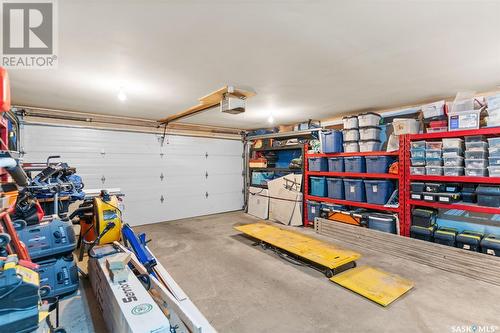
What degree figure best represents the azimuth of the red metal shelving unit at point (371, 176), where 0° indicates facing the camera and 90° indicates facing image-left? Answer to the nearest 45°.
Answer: approximately 45°

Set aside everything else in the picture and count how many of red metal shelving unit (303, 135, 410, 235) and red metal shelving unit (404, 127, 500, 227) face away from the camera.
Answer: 0

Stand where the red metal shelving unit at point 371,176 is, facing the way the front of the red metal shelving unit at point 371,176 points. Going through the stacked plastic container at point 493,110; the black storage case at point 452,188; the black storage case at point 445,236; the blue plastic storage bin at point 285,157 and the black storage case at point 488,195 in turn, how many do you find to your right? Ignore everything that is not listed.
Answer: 1

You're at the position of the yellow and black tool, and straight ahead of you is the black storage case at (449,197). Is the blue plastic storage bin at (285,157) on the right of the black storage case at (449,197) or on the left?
left

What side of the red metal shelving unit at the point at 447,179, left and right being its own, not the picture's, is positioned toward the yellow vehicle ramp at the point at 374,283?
front

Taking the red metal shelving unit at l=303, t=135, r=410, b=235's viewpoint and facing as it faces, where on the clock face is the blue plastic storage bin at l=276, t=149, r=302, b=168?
The blue plastic storage bin is roughly at 3 o'clock from the red metal shelving unit.

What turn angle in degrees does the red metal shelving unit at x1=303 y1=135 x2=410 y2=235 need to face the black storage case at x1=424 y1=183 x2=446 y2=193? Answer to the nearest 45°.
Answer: approximately 90° to its left

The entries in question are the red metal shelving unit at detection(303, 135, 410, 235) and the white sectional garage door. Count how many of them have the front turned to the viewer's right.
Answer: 0

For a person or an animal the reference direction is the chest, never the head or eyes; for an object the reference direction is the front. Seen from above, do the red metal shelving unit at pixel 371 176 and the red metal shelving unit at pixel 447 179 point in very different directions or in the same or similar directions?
same or similar directions

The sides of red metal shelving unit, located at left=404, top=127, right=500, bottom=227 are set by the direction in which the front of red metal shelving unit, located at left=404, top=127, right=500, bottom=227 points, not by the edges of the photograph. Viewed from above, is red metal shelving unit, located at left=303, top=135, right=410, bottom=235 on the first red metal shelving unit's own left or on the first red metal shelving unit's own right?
on the first red metal shelving unit's own right

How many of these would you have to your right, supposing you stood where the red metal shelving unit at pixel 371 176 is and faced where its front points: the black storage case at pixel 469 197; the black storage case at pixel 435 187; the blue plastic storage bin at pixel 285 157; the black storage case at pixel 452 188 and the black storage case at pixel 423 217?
1
